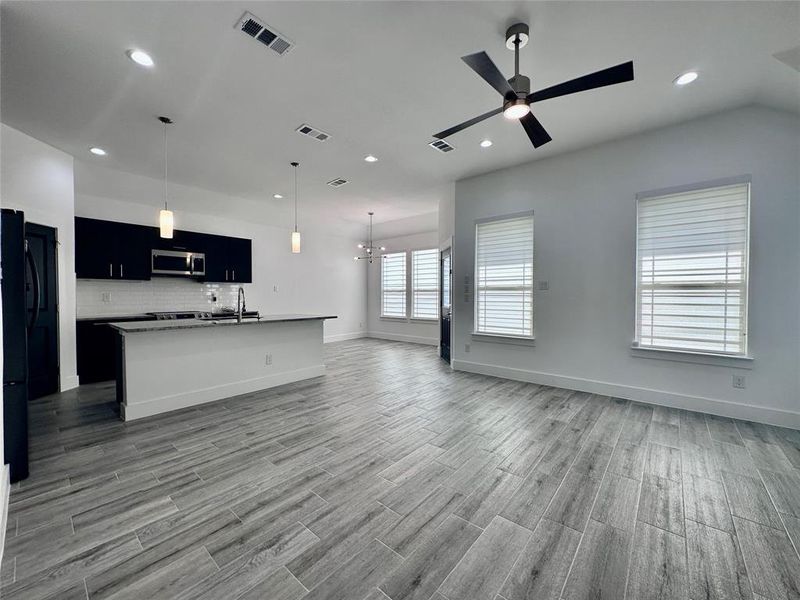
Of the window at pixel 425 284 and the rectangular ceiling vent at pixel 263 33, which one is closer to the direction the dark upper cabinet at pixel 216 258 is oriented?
the rectangular ceiling vent

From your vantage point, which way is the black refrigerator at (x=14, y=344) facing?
to the viewer's right

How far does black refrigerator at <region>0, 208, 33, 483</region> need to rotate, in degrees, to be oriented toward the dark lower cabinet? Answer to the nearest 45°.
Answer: approximately 90° to its left

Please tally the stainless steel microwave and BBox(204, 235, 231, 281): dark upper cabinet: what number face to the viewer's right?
0

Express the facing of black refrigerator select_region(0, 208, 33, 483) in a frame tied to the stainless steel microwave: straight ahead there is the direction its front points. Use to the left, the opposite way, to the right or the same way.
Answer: to the left

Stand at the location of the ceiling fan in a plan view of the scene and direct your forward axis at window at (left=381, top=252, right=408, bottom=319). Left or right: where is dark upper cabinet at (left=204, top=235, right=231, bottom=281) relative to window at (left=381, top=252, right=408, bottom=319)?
left

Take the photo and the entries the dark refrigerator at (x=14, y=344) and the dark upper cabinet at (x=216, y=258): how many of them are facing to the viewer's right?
1

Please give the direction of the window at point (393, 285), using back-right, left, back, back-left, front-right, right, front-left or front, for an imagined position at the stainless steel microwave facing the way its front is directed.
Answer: left

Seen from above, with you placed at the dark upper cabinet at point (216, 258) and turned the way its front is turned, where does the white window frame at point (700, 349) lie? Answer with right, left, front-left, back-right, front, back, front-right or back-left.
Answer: front-left

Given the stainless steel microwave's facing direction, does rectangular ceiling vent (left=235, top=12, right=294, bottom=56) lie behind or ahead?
ahead

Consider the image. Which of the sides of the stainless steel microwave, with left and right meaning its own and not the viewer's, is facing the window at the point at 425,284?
left
